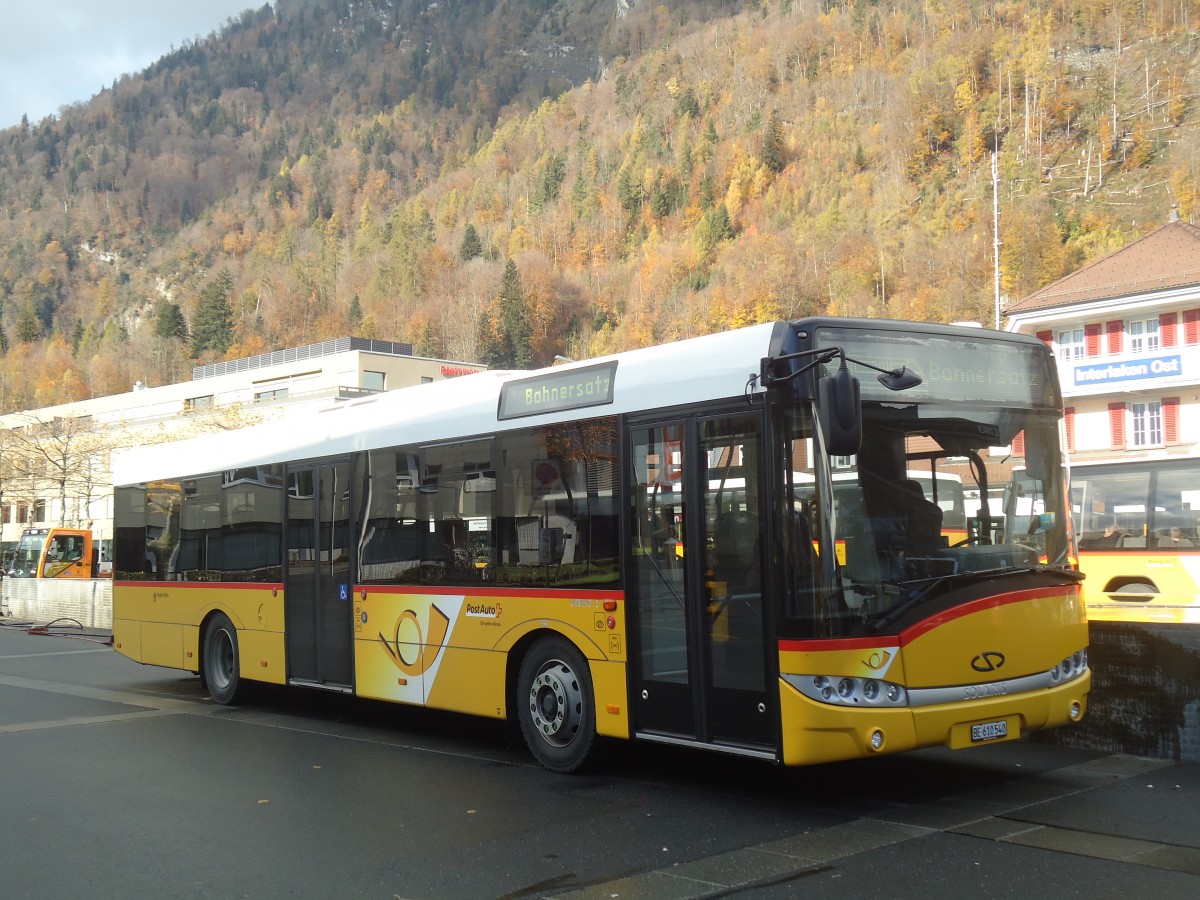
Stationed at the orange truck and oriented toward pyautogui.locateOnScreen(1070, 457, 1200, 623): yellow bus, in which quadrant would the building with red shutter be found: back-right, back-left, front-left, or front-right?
front-left

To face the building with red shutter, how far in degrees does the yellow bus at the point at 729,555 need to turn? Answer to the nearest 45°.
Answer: approximately 90° to its left

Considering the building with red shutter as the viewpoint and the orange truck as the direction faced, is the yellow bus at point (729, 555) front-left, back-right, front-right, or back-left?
front-left

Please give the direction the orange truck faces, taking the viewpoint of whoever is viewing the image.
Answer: facing the viewer and to the left of the viewer

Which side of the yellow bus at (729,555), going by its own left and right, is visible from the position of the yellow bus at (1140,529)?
left

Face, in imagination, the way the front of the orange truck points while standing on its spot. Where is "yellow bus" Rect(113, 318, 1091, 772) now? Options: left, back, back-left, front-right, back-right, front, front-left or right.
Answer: front-left

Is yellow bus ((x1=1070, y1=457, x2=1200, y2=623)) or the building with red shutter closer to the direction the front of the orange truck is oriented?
the yellow bus

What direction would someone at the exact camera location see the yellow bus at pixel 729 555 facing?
facing the viewer and to the right of the viewer

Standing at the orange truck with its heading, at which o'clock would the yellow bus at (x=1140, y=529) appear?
The yellow bus is roughly at 10 o'clock from the orange truck.

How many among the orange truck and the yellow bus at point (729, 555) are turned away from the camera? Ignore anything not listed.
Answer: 0

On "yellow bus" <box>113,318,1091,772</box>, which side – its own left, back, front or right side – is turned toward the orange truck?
back

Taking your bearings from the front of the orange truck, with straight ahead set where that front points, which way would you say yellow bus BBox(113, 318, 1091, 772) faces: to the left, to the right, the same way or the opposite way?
to the left
